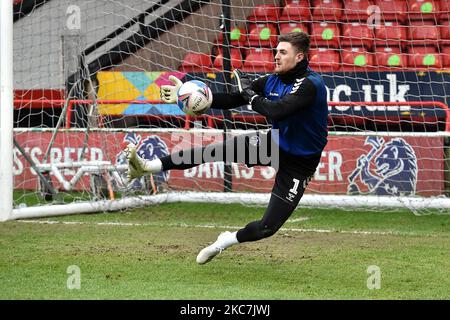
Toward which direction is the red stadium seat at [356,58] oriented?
toward the camera

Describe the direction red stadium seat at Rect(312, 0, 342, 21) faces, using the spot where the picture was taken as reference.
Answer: facing the viewer

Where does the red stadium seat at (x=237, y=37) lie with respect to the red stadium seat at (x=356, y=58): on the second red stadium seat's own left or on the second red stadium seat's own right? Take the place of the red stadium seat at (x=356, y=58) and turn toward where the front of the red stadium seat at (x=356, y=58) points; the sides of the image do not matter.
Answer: on the second red stadium seat's own right

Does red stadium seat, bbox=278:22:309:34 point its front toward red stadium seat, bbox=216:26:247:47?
no

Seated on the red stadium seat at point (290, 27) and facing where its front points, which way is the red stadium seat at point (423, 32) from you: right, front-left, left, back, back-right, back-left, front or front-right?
left

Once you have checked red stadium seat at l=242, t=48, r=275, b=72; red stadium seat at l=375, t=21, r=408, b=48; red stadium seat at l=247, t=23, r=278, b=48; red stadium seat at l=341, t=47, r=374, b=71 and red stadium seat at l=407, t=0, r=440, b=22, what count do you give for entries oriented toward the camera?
5

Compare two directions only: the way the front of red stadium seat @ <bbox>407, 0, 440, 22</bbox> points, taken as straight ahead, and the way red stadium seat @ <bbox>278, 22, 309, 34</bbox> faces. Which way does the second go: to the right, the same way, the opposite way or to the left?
the same way

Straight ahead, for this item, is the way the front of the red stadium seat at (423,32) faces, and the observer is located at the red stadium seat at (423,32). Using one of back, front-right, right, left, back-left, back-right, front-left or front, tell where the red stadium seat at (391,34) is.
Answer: right

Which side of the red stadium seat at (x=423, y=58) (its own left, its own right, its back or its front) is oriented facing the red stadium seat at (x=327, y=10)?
right

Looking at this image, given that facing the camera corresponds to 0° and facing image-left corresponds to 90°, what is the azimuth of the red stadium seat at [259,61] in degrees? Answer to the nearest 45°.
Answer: approximately 0°

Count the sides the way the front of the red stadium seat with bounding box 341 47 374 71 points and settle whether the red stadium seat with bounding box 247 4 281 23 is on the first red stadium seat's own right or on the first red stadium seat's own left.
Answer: on the first red stadium seat's own right

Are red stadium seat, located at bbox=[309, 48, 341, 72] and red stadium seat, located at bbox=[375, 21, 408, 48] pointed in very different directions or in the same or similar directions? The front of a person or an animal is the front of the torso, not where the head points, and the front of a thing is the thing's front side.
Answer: same or similar directions

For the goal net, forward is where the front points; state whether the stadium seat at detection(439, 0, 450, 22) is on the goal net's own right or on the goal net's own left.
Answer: on the goal net's own left

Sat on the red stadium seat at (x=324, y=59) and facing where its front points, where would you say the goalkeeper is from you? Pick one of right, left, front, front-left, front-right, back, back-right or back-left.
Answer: front

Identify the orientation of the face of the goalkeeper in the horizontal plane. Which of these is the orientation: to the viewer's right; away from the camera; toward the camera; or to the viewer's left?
to the viewer's left

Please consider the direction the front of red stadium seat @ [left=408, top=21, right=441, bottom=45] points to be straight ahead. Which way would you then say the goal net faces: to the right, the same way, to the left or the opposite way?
the same way

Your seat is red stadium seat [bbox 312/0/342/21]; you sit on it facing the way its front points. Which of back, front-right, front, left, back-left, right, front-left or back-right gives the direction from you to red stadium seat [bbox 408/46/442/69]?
left

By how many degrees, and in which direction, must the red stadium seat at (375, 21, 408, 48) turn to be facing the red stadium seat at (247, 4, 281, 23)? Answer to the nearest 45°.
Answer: approximately 90° to its right
